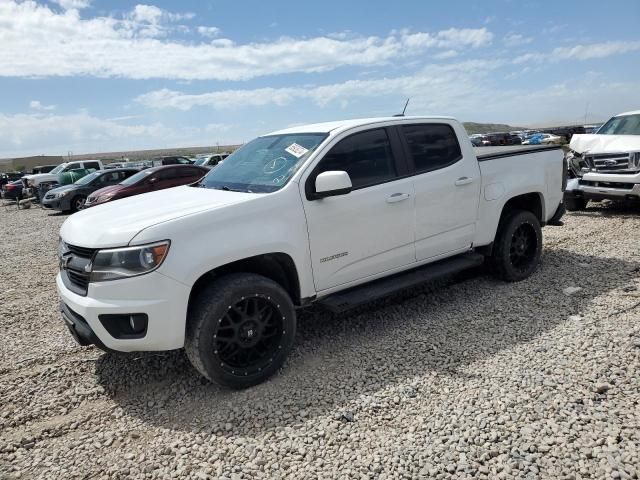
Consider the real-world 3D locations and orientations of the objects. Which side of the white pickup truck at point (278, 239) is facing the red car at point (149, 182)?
right

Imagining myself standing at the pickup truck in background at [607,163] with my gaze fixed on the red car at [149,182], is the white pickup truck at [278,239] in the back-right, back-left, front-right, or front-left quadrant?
front-left

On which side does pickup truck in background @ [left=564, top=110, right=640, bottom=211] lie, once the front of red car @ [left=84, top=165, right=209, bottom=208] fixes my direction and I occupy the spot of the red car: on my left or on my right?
on my left

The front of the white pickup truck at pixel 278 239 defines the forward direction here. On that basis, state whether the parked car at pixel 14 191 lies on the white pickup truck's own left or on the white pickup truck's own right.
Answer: on the white pickup truck's own right

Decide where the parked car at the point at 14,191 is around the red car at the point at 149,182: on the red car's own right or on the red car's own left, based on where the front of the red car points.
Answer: on the red car's own right

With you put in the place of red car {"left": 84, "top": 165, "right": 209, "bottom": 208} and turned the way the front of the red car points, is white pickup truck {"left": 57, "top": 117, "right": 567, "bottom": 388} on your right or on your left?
on your left

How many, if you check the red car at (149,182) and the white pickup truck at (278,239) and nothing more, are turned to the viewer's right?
0

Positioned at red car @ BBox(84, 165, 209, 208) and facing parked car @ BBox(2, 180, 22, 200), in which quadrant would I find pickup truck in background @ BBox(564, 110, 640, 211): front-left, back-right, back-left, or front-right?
back-right

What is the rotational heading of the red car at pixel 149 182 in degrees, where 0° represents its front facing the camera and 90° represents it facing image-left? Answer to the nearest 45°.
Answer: approximately 45°

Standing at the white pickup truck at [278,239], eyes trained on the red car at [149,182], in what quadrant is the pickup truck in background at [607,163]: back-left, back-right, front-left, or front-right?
front-right

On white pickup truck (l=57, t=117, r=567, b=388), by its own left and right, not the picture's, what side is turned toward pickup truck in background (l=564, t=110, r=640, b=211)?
back

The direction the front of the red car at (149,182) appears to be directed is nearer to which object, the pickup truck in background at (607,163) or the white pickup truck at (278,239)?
the white pickup truck

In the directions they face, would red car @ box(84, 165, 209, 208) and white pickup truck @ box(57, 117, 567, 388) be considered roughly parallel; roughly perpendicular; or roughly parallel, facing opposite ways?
roughly parallel
